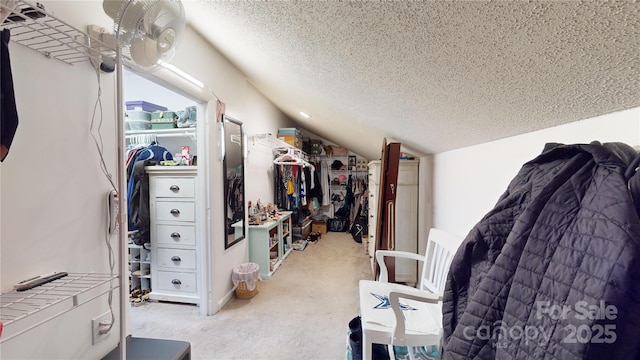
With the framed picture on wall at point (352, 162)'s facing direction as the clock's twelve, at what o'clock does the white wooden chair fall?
The white wooden chair is roughly at 12 o'clock from the framed picture on wall.

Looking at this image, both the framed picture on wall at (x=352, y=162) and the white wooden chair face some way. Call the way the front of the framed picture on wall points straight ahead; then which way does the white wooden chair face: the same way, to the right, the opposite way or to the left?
to the right

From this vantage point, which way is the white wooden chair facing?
to the viewer's left

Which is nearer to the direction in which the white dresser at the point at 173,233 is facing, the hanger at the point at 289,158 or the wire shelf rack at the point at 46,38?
the wire shelf rack

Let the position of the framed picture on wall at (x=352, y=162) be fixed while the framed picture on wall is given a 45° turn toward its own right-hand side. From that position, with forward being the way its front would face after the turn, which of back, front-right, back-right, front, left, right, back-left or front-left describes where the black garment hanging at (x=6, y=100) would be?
front-left

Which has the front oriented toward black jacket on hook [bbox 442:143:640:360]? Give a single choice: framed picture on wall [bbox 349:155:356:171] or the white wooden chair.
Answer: the framed picture on wall

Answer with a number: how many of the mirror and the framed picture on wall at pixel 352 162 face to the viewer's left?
0

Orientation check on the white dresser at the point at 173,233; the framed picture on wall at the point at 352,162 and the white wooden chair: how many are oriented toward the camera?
2

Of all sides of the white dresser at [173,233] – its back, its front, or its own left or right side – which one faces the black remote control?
front

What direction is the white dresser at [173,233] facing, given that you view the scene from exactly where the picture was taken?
facing the viewer

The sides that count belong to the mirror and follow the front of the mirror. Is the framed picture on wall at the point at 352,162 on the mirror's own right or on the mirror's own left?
on the mirror's own left

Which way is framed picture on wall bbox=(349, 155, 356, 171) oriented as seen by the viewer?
toward the camera

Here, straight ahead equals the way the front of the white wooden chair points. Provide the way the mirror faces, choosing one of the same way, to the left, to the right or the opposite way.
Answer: the opposite way

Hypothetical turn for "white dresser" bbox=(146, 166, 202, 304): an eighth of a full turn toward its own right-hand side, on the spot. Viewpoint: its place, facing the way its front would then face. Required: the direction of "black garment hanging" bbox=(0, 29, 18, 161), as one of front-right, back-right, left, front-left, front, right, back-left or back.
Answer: front-left

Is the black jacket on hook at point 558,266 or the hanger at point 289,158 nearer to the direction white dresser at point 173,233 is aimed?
the black jacket on hook

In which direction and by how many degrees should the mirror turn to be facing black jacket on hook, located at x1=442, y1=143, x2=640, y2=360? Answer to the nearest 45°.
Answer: approximately 45° to its right

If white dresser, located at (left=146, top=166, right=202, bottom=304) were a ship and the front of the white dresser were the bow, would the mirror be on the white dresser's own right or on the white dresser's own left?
on the white dresser's own left

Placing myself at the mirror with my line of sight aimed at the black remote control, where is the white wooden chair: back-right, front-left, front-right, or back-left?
front-left

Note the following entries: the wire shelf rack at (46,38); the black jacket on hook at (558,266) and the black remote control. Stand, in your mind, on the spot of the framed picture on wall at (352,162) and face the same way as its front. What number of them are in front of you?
3

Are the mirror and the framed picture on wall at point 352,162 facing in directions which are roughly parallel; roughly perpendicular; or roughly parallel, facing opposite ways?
roughly perpendicular

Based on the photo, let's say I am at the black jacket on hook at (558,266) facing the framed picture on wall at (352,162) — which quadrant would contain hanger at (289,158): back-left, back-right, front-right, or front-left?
front-left
